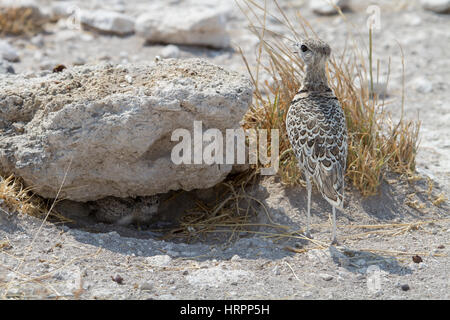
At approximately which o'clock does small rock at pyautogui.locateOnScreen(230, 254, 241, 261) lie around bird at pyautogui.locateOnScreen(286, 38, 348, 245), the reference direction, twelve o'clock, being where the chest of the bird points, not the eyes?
The small rock is roughly at 9 o'clock from the bird.

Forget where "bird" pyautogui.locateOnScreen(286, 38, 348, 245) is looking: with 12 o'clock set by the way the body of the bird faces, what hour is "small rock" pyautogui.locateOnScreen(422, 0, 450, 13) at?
The small rock is roughly at 2 o'clock from the bird.

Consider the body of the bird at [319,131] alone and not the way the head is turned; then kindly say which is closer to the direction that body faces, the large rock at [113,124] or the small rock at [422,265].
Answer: the large rock

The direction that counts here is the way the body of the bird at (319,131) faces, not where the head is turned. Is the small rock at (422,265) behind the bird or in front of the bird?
behind

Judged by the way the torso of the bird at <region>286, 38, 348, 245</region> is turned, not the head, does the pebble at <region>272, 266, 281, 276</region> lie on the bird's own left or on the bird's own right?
on the bird's own left

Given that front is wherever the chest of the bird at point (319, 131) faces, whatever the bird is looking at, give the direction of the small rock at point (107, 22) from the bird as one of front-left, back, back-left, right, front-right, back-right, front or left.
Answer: front

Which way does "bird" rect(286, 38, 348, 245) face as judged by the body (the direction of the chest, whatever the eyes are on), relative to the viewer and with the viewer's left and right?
facing away from the viewer and to the left of the viewer

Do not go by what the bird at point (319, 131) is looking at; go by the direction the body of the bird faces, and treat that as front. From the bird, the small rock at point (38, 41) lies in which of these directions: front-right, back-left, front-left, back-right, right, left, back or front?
front

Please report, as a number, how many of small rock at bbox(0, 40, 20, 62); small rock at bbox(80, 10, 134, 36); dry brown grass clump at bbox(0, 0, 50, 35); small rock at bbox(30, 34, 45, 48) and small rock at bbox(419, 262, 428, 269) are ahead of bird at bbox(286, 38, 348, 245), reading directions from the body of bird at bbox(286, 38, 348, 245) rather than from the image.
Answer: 4

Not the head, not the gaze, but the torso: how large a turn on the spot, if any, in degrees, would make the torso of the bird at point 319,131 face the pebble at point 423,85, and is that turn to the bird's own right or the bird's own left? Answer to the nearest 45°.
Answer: approximately 45° to the bird's own right

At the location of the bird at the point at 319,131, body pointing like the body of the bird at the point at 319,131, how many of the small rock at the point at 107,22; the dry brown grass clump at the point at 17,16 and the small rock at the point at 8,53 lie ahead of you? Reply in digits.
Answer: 3

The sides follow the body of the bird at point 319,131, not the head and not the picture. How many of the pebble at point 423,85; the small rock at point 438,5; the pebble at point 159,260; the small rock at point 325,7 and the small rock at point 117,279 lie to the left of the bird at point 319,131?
2

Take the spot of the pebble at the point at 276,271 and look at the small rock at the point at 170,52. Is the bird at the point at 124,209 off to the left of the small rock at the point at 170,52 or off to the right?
left

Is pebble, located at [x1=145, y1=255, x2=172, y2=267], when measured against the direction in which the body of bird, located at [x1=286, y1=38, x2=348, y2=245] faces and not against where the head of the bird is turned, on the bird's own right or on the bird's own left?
on the bird's own left
